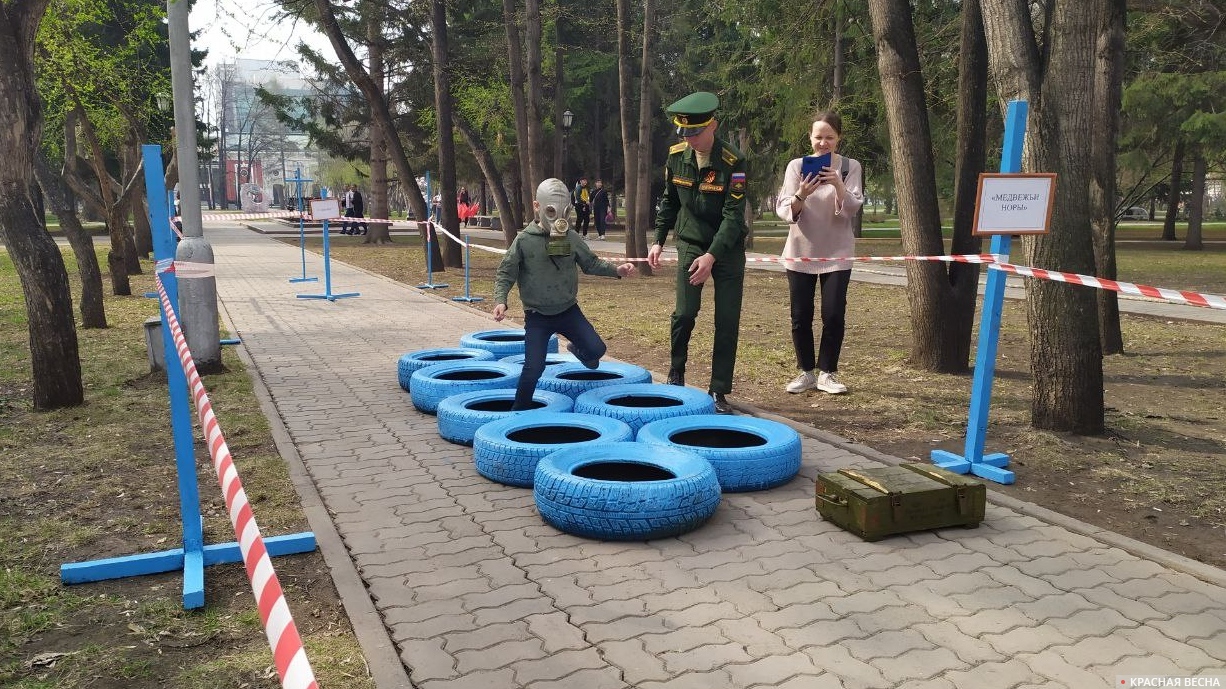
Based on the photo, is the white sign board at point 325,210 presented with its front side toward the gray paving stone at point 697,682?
yes

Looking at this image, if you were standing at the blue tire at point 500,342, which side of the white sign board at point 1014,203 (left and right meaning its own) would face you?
right

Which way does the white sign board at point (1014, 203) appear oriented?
toward the camera

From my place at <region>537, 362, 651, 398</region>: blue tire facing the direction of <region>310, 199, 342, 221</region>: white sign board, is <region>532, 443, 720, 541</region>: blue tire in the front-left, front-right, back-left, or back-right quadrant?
back-left

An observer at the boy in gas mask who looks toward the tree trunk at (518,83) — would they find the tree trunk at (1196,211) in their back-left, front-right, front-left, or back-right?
front-right

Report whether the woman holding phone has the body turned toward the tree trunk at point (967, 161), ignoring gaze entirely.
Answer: no

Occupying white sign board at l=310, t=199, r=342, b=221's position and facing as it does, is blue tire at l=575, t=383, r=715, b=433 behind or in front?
in front

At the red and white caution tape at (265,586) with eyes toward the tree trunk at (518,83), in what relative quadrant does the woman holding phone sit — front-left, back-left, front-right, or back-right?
front-right

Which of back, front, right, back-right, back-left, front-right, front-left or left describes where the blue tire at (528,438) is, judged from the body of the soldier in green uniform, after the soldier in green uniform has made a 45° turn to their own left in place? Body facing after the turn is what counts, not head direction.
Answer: front-right

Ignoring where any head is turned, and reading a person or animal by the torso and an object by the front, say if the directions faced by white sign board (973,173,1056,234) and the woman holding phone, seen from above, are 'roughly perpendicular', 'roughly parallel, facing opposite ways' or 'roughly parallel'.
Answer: roughly parallel

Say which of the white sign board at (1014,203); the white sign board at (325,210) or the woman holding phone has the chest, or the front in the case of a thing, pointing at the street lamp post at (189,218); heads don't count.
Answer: the white sign board at (325,210)

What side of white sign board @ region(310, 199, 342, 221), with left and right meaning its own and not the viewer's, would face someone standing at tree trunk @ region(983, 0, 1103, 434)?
front

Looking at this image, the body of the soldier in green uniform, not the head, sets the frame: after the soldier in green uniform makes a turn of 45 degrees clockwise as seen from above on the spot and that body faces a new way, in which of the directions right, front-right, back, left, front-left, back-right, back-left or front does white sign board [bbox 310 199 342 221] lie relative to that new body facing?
front-right

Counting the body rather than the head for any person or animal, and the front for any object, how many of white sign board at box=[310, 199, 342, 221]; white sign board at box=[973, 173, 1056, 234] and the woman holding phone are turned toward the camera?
3

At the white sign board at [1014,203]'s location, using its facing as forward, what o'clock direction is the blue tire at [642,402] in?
The blue tire is roughly at 3 o'clock from the white sign board.

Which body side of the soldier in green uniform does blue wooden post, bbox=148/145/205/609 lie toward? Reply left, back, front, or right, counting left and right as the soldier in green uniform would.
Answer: front

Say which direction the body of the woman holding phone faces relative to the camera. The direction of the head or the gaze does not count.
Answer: toward the camera

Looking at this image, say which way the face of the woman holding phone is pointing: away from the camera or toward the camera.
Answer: toward the camera

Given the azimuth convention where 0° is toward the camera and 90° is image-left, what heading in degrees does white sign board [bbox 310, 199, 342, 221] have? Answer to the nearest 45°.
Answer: approximately 0°

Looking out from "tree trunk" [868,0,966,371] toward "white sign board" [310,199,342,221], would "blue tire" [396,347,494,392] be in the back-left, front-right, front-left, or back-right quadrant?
front-left

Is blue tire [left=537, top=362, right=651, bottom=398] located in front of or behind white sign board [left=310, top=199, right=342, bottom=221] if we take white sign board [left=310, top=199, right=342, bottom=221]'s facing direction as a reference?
in front
